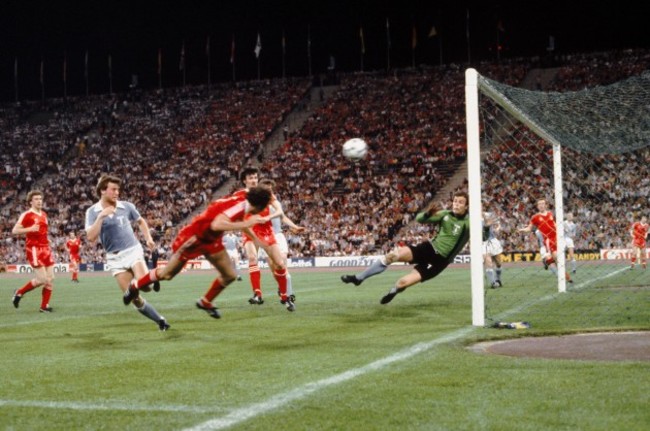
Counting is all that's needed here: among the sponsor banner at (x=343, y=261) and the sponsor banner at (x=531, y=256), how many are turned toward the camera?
2

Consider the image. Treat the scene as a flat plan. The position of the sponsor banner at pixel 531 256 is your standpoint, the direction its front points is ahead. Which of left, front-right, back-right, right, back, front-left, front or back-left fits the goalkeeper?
front

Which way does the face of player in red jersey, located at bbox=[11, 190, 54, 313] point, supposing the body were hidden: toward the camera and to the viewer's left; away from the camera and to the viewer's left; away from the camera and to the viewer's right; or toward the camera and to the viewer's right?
toward the camera and to the viewer's right

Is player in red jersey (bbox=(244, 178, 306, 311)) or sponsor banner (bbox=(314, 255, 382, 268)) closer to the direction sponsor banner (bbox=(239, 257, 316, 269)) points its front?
the player in red jersey

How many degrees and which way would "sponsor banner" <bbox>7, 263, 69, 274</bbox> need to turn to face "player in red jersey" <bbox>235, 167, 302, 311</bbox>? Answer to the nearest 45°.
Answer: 0° — it already faces them

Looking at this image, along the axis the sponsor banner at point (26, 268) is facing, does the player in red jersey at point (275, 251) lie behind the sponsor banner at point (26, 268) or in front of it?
in front

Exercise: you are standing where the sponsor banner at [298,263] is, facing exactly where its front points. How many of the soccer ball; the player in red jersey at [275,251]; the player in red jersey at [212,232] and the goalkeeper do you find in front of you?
4

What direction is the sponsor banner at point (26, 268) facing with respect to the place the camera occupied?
facing the viewer

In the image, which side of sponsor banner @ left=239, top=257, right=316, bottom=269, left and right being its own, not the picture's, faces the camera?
front

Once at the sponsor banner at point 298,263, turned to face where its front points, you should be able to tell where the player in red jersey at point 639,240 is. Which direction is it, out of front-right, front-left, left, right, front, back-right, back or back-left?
front-left

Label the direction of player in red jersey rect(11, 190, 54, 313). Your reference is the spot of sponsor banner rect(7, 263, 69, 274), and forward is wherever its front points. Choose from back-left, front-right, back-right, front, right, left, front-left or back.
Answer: front

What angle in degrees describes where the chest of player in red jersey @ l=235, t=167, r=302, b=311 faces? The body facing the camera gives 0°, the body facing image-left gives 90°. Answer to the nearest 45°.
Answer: approximately 315°

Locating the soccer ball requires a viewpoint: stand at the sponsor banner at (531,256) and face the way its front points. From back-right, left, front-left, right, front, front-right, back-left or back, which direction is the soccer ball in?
front
